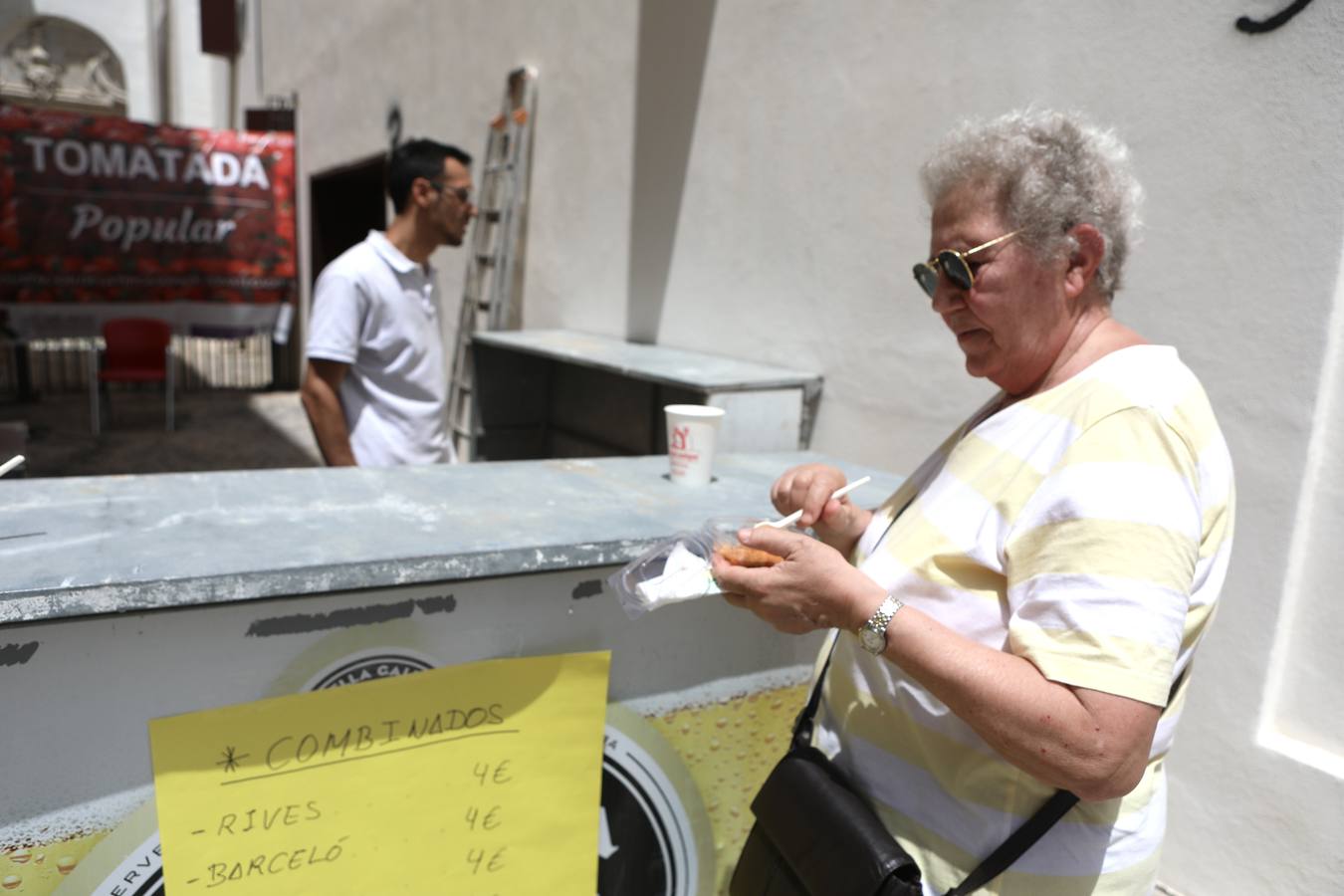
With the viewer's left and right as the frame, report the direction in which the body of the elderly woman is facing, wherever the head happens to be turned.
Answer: facing to the left of the viewer

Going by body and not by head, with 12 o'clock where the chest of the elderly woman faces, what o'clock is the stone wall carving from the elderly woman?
The stone wall carving is roughly at 1 o'clock from the elderly woman.

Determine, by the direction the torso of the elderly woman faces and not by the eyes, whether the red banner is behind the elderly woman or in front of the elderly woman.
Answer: in front

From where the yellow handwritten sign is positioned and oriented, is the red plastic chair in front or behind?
behind

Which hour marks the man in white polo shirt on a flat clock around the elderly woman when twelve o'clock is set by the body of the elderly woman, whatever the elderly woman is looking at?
The man in white polo shirt is roughly at 1 o'clock from the elderly woman.

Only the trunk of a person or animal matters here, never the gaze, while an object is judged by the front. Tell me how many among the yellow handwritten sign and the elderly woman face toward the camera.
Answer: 1

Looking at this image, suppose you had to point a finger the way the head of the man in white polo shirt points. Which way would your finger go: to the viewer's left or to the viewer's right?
to the viewer's right

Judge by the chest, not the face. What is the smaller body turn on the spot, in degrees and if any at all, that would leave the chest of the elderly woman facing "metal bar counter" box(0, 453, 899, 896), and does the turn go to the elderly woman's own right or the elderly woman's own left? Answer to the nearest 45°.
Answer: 0° — they already face it

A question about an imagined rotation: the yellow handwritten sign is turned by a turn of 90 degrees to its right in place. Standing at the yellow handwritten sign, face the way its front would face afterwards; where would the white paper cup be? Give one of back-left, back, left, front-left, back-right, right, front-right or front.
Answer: back-right

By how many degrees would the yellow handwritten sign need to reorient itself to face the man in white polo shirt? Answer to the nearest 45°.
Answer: approximately 180°

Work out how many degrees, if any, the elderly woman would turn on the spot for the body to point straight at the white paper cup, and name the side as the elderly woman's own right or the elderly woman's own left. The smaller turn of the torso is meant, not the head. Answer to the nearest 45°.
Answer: approximately 45° to the elderly woman's own right

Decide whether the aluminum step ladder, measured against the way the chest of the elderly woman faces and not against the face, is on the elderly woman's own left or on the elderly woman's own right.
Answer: on the elderly woman's own right

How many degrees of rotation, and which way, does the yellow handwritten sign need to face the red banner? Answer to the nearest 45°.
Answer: approximately 180°

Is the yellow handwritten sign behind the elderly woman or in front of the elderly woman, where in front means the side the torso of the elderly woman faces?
in front

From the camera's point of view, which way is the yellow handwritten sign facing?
toward the camera

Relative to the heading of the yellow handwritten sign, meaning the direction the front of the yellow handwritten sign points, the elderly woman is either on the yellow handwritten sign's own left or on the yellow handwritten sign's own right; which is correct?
on the yellow handwritten sign's own left
